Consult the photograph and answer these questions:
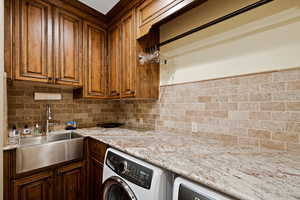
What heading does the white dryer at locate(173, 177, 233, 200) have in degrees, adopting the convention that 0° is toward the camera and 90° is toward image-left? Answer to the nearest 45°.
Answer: approximately 45°

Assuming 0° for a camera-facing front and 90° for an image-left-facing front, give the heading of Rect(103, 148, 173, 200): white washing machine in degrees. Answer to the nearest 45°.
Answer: approximately 45°

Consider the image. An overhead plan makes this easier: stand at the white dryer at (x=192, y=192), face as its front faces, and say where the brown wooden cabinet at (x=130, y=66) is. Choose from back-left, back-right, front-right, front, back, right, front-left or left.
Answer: right

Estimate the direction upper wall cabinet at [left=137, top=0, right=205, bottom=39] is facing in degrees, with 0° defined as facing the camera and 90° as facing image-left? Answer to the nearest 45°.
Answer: approximately 45°

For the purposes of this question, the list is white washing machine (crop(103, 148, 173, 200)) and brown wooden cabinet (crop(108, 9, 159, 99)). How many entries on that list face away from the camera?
0

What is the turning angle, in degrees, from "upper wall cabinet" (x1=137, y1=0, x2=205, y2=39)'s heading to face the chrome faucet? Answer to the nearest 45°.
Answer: approximately 45° to its right

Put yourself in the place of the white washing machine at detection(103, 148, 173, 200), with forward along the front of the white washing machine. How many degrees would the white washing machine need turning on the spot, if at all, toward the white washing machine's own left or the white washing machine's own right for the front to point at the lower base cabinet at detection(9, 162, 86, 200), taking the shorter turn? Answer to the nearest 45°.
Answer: approximately 90° to the white washing machine's own right
